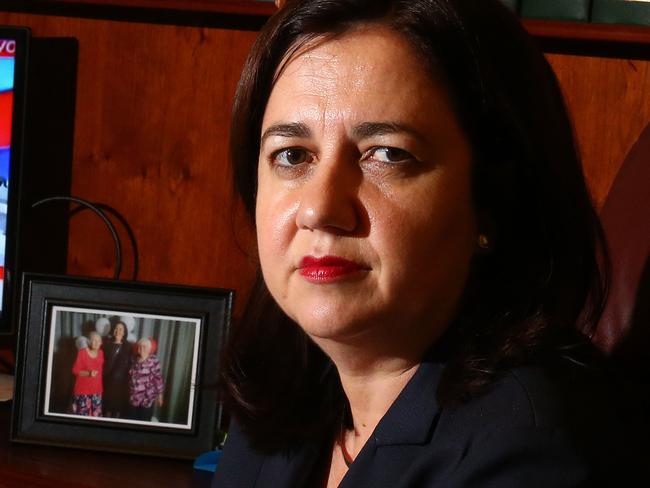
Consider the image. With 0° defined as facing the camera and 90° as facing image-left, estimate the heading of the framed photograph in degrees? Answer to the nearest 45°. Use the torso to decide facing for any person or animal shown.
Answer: approximately 0°

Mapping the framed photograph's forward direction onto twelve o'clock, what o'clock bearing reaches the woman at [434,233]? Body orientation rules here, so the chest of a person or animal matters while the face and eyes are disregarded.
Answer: The woman is roughly at 11 o'clock from the framed photograph.

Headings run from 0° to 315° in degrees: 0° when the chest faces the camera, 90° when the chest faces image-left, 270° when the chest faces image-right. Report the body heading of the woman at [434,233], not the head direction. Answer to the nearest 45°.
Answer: approximately 45°

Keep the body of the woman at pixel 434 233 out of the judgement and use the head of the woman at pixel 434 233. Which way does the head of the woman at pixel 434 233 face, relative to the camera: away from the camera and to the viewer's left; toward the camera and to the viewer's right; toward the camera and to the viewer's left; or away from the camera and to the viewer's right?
toward the camera and to the viewer's left

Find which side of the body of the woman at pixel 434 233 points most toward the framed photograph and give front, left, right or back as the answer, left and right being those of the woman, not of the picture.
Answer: right

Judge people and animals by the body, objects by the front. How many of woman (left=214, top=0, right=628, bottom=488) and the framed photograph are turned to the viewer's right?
0
